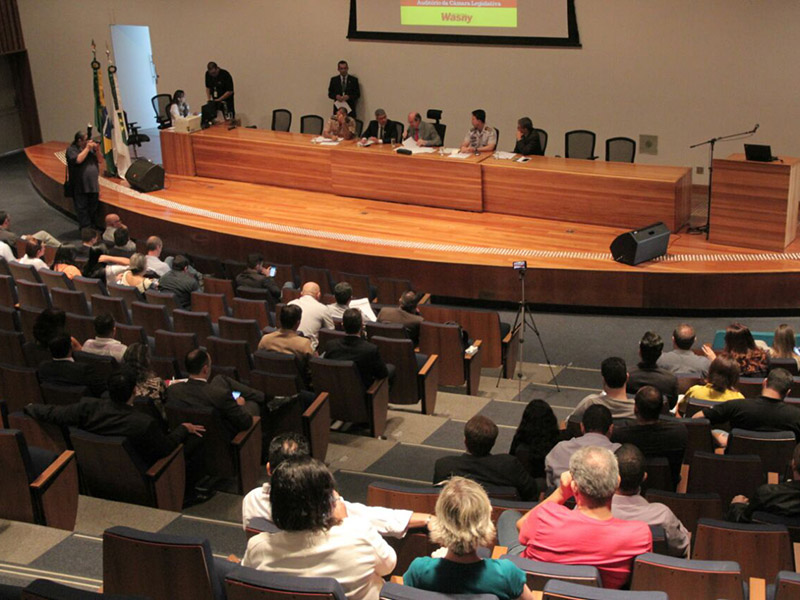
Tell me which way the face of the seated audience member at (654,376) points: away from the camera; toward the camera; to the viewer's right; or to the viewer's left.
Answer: away from the camera

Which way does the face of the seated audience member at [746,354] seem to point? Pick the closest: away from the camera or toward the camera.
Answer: away from the camera

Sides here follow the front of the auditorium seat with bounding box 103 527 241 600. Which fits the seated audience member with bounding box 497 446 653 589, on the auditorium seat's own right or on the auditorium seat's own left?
on the auditorium seat's own right

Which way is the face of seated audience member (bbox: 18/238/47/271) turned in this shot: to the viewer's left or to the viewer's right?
to the viewer's right

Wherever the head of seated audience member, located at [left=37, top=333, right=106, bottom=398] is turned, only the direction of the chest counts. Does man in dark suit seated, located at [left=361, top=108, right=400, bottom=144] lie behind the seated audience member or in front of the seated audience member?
in front

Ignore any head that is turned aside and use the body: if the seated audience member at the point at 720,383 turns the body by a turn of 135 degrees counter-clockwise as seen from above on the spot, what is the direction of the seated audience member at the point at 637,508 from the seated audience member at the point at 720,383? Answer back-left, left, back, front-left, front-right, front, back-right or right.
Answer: front-left

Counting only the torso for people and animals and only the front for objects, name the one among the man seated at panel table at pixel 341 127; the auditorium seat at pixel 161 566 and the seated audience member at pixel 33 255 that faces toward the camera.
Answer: the man seated at panel table

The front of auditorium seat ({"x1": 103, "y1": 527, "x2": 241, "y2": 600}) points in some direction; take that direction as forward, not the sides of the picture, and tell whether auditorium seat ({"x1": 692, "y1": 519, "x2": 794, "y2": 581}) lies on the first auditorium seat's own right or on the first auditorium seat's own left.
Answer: on the first auditorium seat's own right

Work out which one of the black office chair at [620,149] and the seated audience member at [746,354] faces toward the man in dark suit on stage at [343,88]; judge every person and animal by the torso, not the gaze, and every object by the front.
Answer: the seated audience member

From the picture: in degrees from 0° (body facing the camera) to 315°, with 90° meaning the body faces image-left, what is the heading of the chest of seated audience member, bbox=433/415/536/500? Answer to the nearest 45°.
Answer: approximately 180°

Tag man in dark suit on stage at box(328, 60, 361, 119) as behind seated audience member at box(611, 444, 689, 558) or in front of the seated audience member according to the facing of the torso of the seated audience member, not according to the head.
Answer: in front

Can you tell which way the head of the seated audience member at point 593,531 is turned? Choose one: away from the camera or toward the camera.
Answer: away from the camera

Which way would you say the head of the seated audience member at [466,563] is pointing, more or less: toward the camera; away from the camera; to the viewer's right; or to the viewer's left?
away from the camera

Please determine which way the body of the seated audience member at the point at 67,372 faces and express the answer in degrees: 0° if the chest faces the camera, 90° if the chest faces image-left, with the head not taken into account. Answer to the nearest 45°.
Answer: approximately 225°

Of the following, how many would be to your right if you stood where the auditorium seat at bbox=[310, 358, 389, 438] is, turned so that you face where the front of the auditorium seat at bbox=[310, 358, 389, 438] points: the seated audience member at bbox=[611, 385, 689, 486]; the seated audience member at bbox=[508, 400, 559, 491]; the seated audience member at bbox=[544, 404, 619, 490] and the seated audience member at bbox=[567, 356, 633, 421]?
4

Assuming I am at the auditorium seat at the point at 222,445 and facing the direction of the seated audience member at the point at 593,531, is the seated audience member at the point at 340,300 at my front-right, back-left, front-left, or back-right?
back-left

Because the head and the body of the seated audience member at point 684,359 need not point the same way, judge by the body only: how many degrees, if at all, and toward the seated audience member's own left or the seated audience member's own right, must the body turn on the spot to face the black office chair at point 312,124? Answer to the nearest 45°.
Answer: approximately 45° to the seated audience member's own left

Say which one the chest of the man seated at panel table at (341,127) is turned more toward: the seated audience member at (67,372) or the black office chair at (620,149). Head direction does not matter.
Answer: the seated audience member

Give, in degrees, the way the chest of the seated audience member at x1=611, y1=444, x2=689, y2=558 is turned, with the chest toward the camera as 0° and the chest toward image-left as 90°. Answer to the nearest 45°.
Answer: approximately 180°
